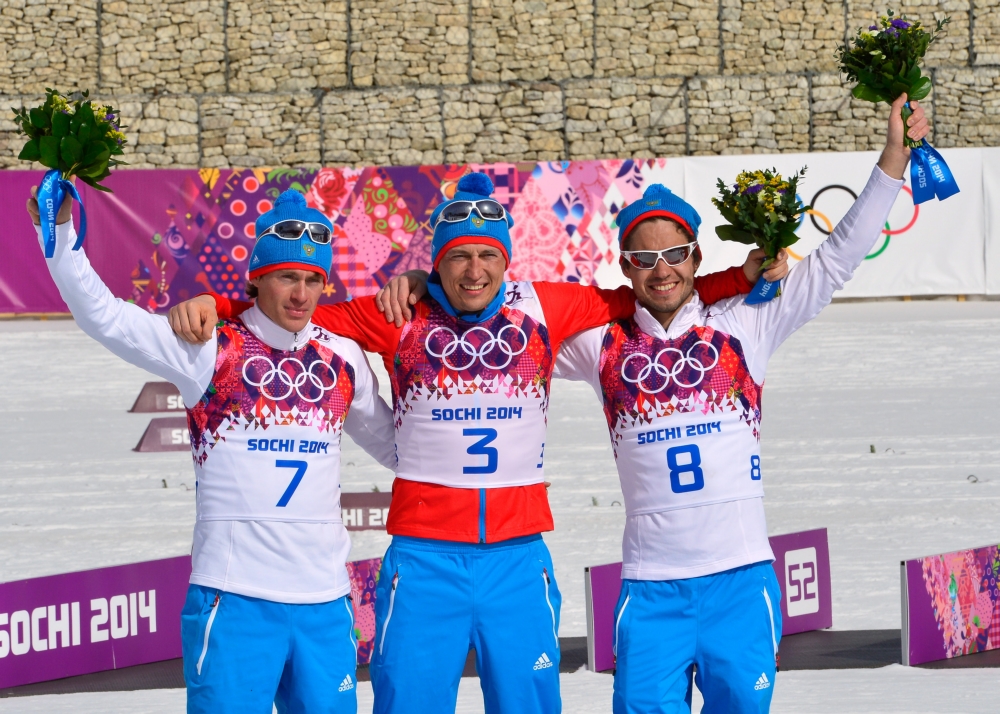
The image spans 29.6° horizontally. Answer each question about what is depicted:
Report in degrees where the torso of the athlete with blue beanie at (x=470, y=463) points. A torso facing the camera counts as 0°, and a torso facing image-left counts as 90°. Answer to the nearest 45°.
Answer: approximately 0°

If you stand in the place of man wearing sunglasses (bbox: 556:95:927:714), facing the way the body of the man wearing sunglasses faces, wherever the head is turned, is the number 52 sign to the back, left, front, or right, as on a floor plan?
back

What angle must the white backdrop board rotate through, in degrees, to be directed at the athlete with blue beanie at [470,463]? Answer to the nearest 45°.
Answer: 0° — it already faces them

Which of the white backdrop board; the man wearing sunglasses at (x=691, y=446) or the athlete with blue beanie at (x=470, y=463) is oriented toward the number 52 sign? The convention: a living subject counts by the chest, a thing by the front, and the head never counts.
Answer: the white backdrop board

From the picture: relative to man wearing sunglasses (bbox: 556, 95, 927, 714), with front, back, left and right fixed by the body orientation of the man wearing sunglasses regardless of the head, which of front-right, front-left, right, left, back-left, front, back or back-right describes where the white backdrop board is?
back
